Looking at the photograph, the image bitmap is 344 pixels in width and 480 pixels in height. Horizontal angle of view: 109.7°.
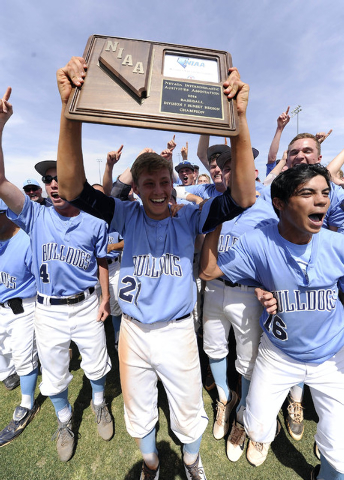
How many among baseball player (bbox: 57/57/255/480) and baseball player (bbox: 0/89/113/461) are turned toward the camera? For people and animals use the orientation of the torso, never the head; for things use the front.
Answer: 2

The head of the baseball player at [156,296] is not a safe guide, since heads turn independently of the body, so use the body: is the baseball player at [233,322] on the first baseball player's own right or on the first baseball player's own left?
on the first baseball player's own left

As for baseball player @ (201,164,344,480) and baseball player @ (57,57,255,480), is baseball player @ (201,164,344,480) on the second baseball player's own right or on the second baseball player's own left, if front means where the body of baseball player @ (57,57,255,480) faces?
on the second baseball player's own left

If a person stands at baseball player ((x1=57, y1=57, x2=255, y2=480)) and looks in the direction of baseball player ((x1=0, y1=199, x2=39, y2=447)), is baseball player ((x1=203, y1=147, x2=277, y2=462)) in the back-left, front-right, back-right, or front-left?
back-right

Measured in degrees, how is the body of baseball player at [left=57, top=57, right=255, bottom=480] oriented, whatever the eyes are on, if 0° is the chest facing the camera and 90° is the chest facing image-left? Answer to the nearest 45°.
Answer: approximately 0°

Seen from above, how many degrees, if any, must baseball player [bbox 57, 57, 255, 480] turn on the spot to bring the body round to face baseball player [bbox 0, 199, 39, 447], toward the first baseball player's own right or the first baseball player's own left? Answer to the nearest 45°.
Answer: approximately 135° to the first baseball player's own right

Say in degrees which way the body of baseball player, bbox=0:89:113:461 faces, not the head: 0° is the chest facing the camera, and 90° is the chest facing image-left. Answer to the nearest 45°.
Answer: approximately 0°
